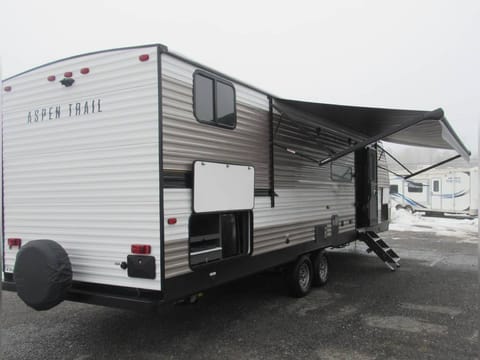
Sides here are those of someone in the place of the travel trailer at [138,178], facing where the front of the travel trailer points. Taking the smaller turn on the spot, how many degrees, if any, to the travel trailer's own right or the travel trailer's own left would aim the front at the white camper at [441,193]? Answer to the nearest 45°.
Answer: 0° — it already faces it

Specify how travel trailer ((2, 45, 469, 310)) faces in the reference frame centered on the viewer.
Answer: facing away from the viewer and to the right of the viewer
